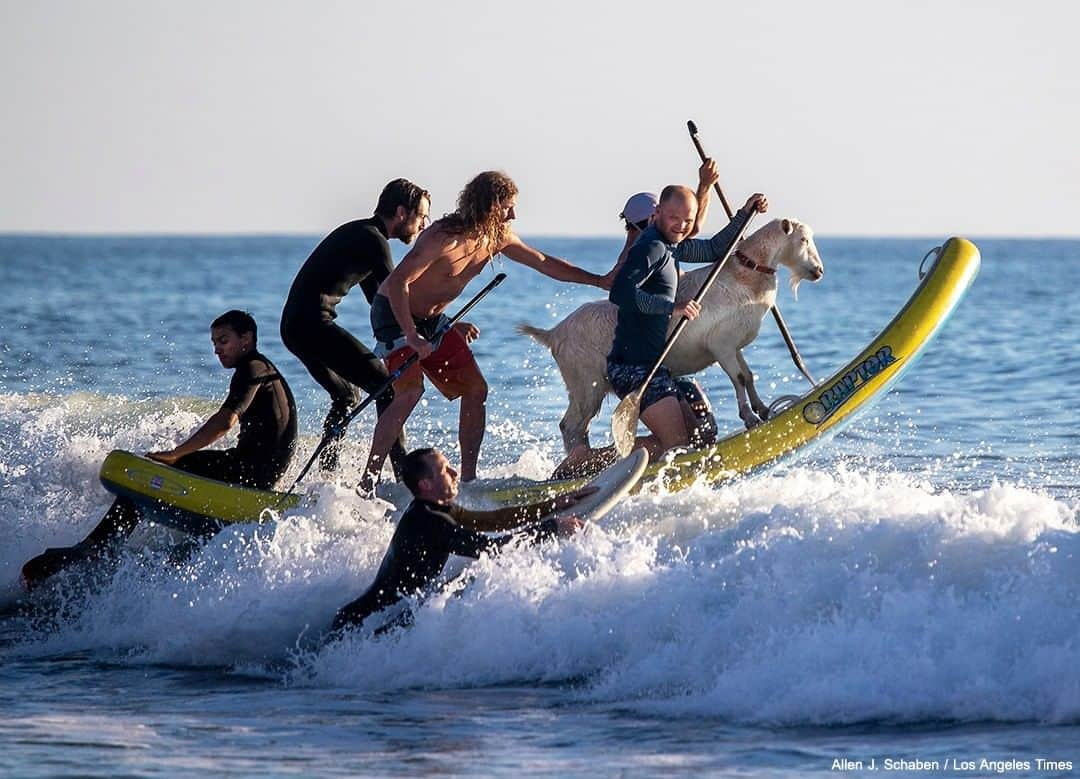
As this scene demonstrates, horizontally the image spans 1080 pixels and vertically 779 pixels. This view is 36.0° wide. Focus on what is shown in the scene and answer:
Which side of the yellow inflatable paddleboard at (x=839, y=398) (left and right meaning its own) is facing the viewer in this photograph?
right

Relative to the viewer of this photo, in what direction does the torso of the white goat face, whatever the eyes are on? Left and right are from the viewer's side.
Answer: facing to the right of the viewer

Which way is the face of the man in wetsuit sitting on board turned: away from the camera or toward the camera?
toward the camera
